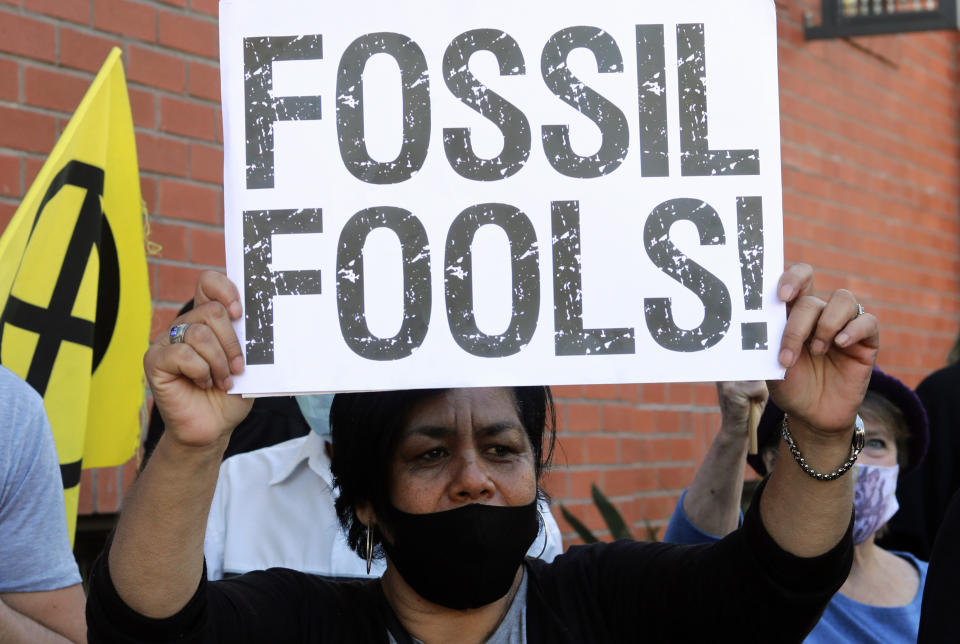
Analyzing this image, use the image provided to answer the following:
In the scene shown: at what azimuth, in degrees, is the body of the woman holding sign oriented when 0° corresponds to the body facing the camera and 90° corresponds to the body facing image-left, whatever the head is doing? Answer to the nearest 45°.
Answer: approximately 0°

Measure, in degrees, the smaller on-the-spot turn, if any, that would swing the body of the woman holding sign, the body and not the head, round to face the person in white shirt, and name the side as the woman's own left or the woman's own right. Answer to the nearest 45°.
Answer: approximately 135° to the woman's own right

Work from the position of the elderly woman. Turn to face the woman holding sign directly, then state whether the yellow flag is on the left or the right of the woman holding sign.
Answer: right

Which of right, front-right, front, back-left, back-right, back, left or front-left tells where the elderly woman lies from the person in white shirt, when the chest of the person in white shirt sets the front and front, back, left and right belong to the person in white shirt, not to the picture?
front-left

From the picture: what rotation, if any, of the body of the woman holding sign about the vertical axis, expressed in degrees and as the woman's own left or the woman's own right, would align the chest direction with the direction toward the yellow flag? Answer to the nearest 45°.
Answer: approximately 135° to the woman's own right

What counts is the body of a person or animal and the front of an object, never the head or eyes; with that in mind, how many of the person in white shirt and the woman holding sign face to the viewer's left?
0
